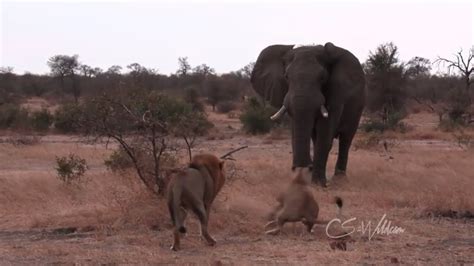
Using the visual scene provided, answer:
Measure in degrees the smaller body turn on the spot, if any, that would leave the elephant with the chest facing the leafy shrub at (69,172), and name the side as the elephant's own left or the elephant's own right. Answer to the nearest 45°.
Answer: approximately 45° to the elephant's own right

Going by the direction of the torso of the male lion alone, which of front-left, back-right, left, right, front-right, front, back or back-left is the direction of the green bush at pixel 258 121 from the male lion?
front-left

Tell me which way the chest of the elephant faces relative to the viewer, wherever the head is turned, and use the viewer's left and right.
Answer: facing the viewer and to the left of the viewer

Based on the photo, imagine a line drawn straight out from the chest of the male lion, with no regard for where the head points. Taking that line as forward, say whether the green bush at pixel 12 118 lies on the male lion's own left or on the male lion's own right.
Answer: on the male lion's own left

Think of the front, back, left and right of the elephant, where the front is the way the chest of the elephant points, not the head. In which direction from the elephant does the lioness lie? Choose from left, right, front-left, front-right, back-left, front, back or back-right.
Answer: front-left

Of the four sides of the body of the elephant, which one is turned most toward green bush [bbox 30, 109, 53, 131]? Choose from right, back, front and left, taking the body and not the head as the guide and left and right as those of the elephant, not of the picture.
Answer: right

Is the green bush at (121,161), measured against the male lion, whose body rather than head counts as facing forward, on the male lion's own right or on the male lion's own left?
on the male lion's own left

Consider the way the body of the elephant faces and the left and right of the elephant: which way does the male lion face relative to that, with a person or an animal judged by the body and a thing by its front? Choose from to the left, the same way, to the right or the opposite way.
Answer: the opposite way

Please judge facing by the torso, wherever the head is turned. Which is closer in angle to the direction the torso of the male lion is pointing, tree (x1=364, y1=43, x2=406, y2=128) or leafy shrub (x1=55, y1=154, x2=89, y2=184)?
the tree

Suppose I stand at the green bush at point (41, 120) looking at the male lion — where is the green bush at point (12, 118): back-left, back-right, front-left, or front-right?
back-right

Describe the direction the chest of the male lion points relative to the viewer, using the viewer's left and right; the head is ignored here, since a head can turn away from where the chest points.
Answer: facing away from the viewer and to the right of the viewer
